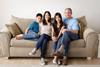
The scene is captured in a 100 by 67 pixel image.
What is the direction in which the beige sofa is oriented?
toward the camera
